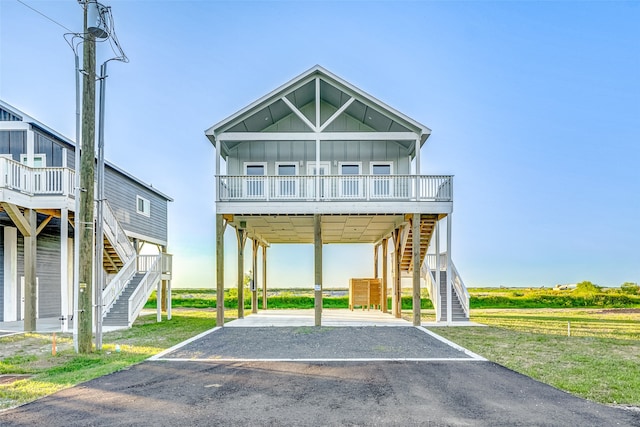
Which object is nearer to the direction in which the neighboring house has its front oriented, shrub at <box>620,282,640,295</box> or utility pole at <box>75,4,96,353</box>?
the utility pole

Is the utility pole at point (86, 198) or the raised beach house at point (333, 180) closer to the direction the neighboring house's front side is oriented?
the utility pole

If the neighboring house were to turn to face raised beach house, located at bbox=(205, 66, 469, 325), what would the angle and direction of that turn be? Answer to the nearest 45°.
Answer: approximately 90° to its left

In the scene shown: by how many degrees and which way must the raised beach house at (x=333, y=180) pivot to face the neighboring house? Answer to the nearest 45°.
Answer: approximately 90° to its right

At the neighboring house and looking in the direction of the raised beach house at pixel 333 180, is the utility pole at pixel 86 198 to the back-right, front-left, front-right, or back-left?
front-right

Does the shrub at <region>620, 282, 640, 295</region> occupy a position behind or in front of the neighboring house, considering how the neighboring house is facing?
behind

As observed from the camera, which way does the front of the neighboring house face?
facing the viewer and to the left of the viewer

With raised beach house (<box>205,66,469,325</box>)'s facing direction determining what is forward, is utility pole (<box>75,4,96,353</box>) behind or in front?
in front

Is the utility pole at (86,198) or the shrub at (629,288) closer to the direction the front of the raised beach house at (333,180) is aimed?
the utility pole

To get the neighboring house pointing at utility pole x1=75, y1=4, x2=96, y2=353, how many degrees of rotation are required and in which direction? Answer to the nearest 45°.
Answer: approximately 45° to its left

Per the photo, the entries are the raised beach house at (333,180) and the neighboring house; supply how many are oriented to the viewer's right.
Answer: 0

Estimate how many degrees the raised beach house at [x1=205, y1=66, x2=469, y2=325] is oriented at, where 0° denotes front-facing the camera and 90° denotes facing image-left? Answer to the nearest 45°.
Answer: approximately 0°
